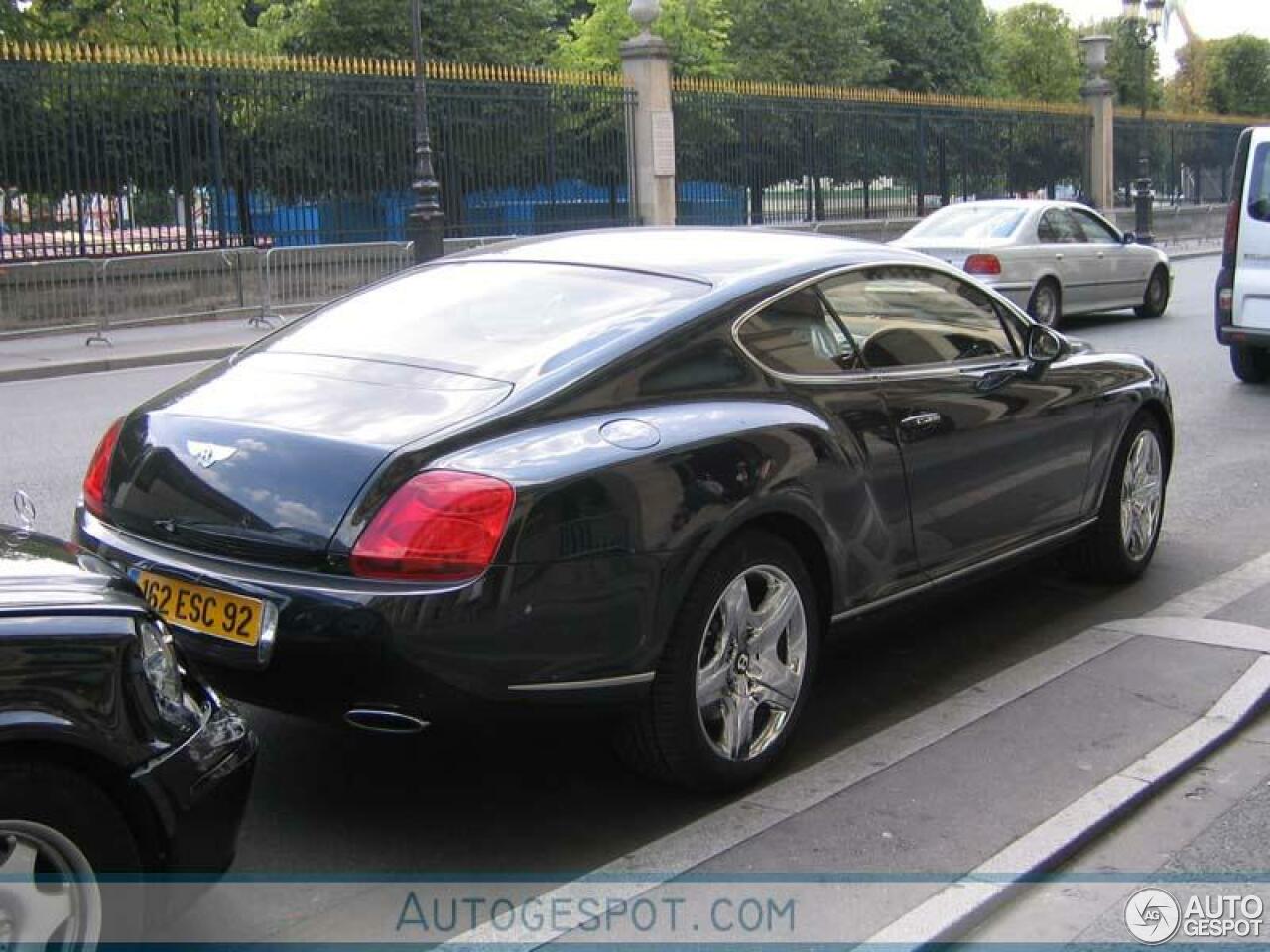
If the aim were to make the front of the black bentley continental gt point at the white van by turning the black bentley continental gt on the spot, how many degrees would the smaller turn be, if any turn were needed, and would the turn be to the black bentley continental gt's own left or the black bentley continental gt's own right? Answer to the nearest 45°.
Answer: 0° — it already faces it

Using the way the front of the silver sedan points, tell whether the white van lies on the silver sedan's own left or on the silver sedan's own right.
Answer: on the silver sedan's own right

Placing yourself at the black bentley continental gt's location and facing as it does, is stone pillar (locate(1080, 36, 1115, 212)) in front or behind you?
in front

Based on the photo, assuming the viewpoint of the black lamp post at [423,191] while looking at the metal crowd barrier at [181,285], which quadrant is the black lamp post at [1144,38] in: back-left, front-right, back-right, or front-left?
back-right

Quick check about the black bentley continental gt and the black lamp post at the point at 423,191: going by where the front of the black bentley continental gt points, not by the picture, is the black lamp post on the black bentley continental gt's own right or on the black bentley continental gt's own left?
on the black bentley continental gt's own left

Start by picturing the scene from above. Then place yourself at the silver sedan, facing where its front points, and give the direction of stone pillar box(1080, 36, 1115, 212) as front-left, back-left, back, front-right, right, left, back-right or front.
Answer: front-left

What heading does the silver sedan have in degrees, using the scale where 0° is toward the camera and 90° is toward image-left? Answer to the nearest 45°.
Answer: approximately 225°

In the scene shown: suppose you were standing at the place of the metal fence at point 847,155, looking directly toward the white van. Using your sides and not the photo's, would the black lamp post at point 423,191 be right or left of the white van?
right

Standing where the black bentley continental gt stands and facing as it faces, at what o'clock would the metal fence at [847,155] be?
The metal fence is roughly at 11 o'clock from the black bentley continental gt.

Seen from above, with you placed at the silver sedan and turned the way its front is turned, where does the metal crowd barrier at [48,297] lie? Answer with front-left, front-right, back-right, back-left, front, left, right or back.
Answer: back-left

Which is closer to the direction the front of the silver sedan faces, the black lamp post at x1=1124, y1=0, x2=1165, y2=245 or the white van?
the black lamp post

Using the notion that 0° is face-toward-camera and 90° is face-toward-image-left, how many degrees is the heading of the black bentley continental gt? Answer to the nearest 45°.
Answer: approximately 225°

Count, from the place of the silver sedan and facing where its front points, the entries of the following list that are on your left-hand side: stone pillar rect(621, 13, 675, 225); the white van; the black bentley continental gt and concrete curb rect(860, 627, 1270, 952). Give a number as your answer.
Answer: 1

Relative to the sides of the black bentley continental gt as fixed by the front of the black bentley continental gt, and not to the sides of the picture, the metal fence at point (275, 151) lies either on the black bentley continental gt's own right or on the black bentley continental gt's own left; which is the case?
on the black bentley continental gt's own left
